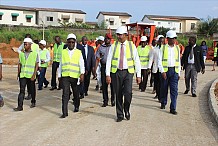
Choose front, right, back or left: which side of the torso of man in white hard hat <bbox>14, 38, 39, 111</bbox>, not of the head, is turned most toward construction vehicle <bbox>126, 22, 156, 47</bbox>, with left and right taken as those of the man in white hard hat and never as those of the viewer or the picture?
back

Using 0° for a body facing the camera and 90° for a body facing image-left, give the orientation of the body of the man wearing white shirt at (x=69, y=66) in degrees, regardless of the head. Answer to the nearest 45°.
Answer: approximately 0°

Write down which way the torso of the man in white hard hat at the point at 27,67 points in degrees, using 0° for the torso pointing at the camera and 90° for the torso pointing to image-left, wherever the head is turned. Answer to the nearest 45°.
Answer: approximately 45°

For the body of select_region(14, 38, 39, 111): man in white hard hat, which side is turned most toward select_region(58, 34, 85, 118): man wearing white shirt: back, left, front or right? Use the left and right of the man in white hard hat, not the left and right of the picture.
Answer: left

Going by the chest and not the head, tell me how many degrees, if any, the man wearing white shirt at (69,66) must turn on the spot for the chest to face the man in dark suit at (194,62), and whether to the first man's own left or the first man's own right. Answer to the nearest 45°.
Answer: approximately 135° to the first man's own left

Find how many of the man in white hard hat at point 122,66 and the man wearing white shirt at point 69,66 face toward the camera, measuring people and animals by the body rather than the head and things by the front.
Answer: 2

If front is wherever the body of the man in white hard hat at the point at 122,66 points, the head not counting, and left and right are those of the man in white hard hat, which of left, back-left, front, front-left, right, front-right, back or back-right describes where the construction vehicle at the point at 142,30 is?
back

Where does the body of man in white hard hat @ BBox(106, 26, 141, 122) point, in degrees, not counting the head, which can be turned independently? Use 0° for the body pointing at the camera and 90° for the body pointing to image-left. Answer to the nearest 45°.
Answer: approximately 0°

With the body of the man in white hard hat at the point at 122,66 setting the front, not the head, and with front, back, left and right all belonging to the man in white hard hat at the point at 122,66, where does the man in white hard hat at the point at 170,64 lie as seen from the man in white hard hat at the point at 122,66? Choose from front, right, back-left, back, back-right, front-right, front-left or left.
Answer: back-left

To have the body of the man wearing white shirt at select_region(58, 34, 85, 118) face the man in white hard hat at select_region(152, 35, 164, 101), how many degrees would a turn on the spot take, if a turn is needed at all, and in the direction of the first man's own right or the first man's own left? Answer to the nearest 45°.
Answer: approximately 135° to the first man's own left
